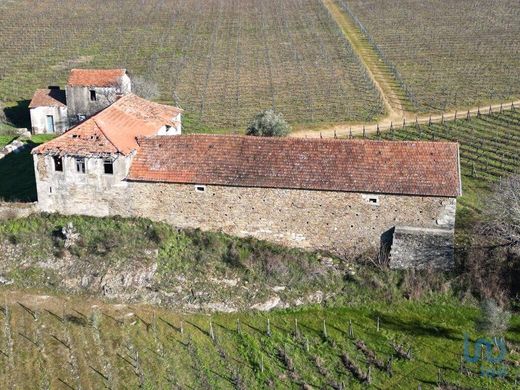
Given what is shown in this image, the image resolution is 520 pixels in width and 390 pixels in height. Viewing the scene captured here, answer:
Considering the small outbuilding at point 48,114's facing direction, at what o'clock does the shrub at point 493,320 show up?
The shrub is roughly at 11 o'clock from the small outbuilding.

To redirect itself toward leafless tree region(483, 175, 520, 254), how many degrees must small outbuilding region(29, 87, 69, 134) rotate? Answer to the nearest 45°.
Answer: approximately 45° to its left

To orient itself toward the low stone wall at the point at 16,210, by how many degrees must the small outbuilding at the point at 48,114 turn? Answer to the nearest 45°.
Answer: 0° — it already faces it

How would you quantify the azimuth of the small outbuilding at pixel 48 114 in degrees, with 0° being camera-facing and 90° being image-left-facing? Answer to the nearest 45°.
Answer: approximately 0°
